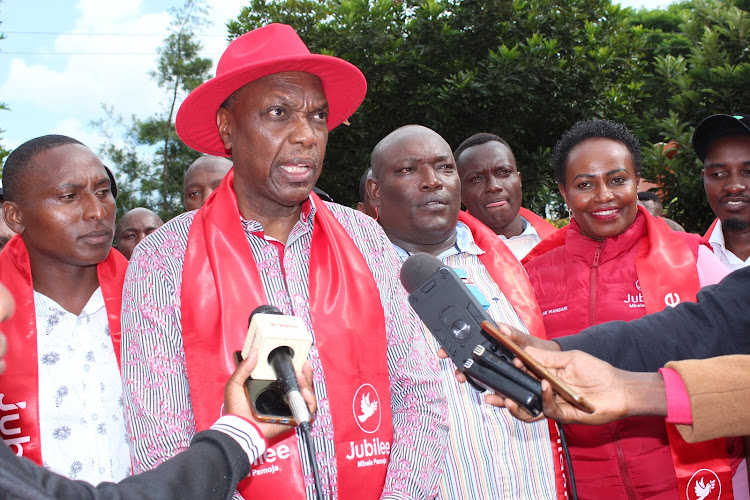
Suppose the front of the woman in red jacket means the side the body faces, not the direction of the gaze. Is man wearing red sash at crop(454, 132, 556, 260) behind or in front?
behind

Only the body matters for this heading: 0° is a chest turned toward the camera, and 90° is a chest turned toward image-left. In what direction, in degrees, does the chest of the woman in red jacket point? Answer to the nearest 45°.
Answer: approximately 0°

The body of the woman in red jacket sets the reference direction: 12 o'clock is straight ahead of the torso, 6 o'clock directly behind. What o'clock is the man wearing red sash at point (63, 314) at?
The man wearing red sash is roughly at 2 o'clock from the woman in red jacket.

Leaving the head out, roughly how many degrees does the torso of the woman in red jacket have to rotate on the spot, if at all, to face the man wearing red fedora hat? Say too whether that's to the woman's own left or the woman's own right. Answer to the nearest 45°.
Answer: approximately 45° to the woman's own right
